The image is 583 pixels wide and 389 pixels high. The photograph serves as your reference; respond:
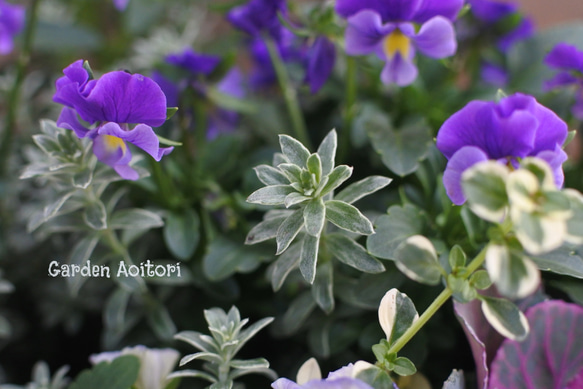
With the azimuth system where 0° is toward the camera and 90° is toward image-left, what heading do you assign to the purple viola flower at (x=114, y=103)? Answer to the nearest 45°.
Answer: approximately 0°
